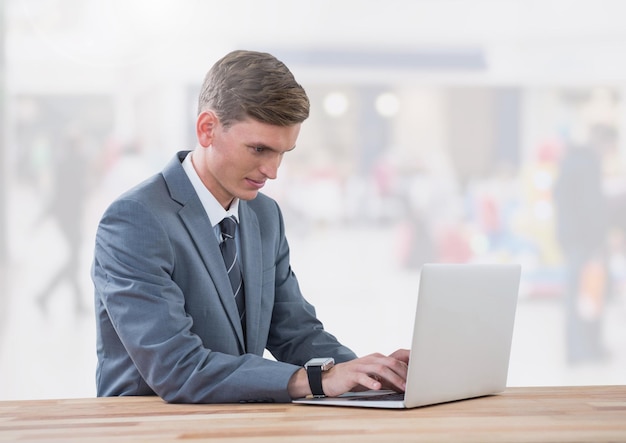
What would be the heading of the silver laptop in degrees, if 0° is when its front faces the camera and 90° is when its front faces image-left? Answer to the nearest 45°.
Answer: approximately 135°

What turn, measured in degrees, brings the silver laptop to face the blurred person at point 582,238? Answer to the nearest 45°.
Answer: approximately 45° to its right

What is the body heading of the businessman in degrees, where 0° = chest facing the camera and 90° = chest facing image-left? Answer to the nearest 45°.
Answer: approximately 315°

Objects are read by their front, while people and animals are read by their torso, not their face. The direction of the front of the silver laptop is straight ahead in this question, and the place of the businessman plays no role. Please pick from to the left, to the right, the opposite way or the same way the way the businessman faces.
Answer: the opposite way

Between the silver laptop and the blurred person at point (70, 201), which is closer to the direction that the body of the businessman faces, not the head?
the silver laptop

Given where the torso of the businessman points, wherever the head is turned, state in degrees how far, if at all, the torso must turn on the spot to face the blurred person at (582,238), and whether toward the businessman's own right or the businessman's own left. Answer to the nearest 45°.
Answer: approximately 90° to the businessman's own left

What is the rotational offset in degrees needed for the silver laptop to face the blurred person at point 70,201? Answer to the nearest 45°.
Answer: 0° — it already faces them

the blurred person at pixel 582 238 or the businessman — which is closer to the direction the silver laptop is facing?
the businessman

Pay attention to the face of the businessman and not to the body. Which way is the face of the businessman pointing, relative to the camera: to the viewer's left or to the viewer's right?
to the viewer's right
